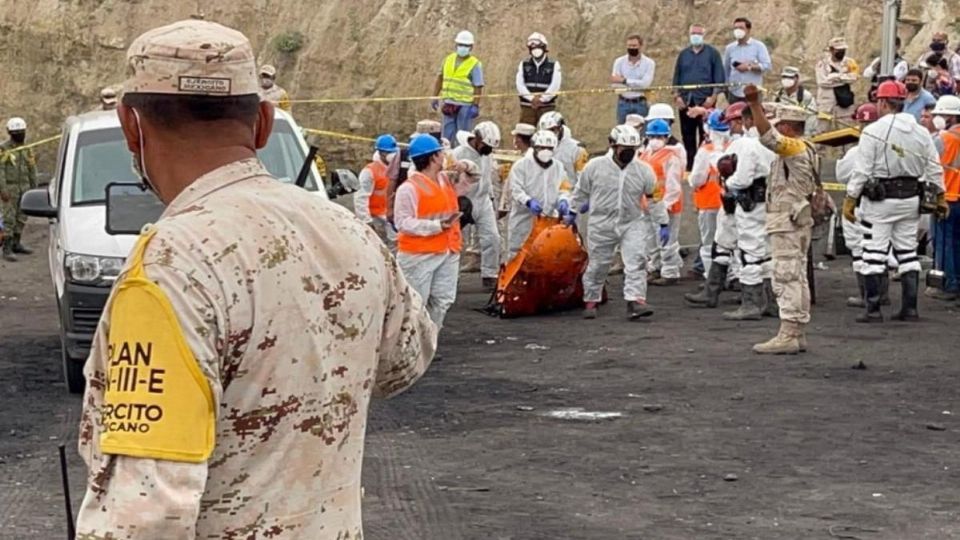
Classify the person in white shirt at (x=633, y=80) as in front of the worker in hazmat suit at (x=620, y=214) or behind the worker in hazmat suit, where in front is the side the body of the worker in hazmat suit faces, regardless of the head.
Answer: behind

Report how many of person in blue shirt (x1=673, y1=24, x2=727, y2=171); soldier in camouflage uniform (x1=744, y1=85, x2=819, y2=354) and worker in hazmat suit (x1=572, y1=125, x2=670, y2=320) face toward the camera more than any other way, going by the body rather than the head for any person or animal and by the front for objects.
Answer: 2

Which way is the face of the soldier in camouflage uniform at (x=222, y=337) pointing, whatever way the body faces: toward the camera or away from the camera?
away from the camera

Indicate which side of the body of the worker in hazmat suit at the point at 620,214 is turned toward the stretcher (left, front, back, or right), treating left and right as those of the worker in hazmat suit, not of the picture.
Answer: right

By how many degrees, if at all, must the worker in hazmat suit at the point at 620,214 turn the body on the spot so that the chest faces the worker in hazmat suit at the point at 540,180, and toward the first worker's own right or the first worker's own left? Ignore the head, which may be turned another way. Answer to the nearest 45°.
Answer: approximately 135° to the first worker's own right

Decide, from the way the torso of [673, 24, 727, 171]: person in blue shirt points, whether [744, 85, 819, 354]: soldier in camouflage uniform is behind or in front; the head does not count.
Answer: in front

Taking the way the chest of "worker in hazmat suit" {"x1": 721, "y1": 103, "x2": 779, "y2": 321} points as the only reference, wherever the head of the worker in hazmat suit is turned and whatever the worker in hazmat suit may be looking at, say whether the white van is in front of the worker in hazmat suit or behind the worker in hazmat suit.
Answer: in front

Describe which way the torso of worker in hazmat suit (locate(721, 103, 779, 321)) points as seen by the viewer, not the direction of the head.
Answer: to the viewer's left

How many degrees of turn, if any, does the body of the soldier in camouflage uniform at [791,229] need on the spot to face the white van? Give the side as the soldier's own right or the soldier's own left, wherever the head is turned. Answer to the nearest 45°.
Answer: approximately 45° to the soldier's own left

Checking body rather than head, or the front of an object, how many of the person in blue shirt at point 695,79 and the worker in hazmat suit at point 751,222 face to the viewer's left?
1

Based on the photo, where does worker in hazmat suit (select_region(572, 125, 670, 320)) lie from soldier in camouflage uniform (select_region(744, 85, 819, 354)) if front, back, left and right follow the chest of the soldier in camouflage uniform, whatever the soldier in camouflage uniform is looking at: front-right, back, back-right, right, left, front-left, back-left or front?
front-right

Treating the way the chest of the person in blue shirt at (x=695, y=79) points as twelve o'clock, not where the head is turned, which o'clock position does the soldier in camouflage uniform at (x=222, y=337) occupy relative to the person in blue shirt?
The soldier in camouflage uniform is roughly at 12 o'clock from the person in blue shirt.
